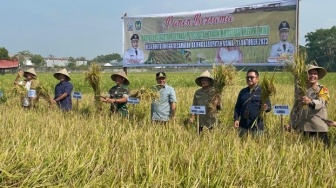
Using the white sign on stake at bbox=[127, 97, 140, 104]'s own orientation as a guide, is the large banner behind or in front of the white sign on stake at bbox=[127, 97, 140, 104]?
behind

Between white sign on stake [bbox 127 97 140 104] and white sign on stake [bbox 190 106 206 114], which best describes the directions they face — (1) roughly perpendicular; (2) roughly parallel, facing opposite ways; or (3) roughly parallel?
roughly parallel

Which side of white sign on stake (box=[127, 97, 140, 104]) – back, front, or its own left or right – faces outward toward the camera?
front

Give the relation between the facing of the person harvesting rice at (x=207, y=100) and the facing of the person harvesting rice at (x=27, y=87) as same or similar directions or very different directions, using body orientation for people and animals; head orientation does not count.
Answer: same or similar directions

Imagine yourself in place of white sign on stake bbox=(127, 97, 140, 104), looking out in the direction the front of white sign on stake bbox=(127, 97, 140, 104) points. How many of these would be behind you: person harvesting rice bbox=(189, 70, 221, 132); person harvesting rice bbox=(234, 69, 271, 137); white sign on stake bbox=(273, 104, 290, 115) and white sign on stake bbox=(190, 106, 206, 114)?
0

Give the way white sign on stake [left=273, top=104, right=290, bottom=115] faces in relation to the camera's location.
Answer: facing the viewer

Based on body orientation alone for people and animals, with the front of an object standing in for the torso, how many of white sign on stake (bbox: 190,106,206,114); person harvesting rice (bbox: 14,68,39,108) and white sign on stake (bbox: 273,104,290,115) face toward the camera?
3

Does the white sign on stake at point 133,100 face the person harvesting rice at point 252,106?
no

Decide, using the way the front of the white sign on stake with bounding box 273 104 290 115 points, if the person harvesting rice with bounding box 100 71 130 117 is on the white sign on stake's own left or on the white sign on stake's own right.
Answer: on the white sign on stake's own right

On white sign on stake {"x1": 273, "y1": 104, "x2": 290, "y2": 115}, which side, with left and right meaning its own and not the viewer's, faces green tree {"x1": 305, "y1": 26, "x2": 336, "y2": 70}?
back

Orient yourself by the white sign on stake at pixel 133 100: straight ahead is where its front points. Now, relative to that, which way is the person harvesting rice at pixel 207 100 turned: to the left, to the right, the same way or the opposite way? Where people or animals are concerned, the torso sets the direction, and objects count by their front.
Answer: the same way

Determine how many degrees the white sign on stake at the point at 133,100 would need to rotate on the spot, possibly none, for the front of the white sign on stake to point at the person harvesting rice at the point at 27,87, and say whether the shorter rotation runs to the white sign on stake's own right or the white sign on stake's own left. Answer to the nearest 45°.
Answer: approximately 135° to the white sign on stake's own right

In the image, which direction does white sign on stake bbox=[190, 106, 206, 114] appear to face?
toward the camera

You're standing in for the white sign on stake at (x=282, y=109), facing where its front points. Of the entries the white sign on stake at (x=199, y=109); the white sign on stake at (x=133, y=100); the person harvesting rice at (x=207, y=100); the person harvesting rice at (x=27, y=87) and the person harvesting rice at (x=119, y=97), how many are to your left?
0

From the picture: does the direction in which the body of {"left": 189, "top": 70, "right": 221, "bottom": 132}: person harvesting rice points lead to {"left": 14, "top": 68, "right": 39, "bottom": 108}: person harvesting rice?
no
